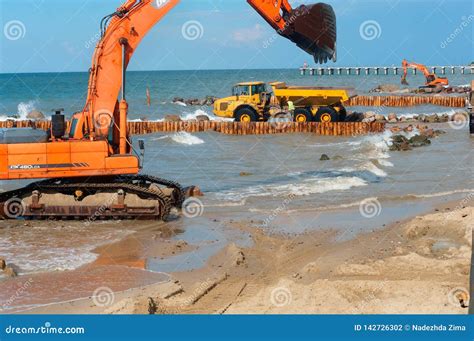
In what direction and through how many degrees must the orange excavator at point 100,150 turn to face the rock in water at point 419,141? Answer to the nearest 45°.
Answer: approximately 45° to its left

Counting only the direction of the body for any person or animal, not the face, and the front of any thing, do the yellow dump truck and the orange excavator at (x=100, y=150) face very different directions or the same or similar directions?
very different directions

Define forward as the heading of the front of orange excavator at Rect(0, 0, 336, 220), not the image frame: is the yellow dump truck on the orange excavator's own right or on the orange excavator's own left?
on the orange excavator's own left

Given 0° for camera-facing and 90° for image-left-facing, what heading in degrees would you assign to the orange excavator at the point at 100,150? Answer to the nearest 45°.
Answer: approximately 270°

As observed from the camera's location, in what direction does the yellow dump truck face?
facing to the left of the viewer

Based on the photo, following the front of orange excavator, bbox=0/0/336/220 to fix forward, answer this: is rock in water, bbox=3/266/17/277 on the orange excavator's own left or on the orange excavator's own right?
on the orange excavator's own right

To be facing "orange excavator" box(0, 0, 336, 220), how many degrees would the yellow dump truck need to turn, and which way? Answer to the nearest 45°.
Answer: approximately 90° to its left

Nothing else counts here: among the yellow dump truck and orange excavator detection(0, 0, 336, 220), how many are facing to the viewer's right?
1

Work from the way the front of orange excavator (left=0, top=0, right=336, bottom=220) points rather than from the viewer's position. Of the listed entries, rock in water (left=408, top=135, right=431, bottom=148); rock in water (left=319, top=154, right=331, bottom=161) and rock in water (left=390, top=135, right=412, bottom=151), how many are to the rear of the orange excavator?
0

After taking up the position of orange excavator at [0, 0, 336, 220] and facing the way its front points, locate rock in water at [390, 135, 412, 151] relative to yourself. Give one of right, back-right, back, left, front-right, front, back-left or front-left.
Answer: front-left

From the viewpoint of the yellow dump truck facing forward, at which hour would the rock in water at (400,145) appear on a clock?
The rock in water is roughly at 8 o'clock from the yellow dump truck.

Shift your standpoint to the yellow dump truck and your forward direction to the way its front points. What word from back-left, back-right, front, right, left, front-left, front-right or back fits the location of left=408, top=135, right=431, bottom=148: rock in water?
back-left

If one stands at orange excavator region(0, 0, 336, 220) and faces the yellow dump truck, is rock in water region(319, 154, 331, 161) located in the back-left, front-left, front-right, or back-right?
front-right
